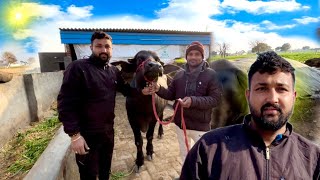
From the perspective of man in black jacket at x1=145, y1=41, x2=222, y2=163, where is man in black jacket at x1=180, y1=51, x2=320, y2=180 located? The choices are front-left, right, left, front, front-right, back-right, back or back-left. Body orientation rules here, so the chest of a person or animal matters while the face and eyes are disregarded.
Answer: front-left

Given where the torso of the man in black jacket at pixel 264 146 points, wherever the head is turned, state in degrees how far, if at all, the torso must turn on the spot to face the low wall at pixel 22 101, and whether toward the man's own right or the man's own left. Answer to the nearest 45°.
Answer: approximately 135° to the man's own right

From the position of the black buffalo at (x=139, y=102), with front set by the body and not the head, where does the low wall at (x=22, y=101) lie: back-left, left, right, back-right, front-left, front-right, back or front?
back-right

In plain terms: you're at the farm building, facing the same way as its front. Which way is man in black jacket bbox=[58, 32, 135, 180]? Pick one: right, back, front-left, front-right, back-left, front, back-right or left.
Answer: front

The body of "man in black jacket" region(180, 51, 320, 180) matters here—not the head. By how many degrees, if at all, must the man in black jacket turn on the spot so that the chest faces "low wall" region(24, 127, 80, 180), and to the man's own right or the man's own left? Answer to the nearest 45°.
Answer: approximately 90° to the man's own right

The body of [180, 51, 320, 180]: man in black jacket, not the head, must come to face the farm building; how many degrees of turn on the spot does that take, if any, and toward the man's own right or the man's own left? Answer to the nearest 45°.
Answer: approximately 135° to the man's own right

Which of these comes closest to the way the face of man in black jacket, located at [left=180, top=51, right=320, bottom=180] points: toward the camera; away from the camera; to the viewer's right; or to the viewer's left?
toward the camera

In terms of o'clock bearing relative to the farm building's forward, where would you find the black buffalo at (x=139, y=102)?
The black buffalo is roughly at 12 o'clock from the farm building.

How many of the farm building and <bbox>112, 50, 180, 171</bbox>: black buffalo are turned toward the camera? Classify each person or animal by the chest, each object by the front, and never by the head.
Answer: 2

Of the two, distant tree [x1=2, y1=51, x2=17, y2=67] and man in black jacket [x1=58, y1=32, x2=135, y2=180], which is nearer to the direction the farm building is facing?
the man in black jacket

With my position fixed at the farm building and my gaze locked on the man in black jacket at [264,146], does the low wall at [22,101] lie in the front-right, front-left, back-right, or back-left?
front-right

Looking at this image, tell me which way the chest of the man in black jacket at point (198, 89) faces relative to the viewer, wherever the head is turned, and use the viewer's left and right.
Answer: facing the viewer and to the left of the viewer

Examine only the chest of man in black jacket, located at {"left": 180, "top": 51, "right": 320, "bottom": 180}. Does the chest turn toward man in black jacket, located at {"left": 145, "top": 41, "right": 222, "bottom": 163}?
no

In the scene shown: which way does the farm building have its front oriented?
toward the camera

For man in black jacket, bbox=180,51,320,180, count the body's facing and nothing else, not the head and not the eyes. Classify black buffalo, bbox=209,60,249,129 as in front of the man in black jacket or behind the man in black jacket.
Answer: behind

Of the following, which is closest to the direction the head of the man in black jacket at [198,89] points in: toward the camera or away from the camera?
toward the camera

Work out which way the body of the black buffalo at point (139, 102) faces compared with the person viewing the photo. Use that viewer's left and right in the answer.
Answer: facing the viewer
